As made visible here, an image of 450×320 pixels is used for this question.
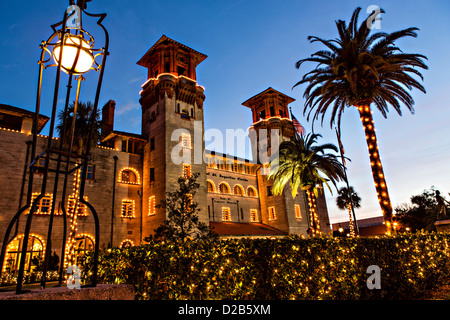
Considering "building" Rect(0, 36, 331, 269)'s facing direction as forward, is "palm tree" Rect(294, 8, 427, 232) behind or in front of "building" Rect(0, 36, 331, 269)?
in front
